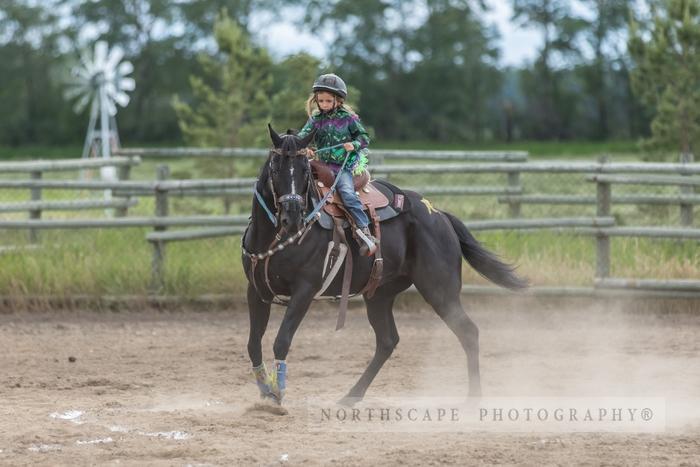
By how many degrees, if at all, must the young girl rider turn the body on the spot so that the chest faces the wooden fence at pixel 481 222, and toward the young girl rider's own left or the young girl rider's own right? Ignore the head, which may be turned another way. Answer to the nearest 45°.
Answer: approximately 135° to the young girl rider's own right

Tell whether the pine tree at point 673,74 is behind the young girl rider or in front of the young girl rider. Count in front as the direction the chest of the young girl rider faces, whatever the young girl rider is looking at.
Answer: behind

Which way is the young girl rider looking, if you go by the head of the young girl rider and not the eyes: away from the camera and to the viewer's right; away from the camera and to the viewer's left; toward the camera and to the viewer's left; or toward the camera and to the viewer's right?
toward the camera and to the viewer's left

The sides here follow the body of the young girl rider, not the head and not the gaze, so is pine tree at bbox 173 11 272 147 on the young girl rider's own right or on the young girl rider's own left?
on the young girl rider's own right

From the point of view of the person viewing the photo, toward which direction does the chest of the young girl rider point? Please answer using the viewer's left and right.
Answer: facing the viewer and to the left of the viewer
